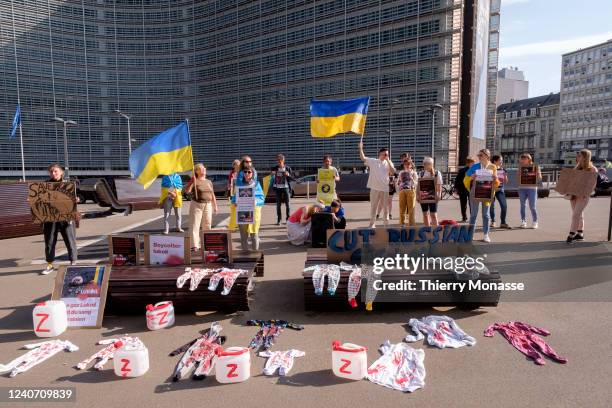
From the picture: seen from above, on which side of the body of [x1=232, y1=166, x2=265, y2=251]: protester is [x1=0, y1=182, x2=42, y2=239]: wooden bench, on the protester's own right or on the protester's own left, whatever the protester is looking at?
on the protester's own right

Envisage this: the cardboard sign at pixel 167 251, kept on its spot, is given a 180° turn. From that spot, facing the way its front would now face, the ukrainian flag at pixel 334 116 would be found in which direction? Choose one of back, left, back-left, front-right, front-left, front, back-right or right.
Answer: front-right

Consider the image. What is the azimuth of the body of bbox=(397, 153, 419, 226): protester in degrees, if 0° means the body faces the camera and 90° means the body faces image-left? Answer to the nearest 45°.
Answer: approximately 0°

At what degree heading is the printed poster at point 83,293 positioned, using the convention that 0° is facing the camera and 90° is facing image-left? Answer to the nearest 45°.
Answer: approximately 0°

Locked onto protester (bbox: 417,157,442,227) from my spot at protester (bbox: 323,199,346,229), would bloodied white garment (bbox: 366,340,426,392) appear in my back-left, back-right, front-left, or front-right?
back-right

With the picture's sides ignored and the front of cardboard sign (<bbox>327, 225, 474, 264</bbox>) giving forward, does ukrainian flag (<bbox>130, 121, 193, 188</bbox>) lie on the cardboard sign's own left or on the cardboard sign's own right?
on the cardboard sign's own right

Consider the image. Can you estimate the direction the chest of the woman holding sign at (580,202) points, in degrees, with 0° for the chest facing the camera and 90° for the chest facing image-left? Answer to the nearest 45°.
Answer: approximately 45°

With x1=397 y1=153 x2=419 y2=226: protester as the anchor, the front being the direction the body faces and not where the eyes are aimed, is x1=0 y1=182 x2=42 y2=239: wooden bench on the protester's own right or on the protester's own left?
on the protester's own right
